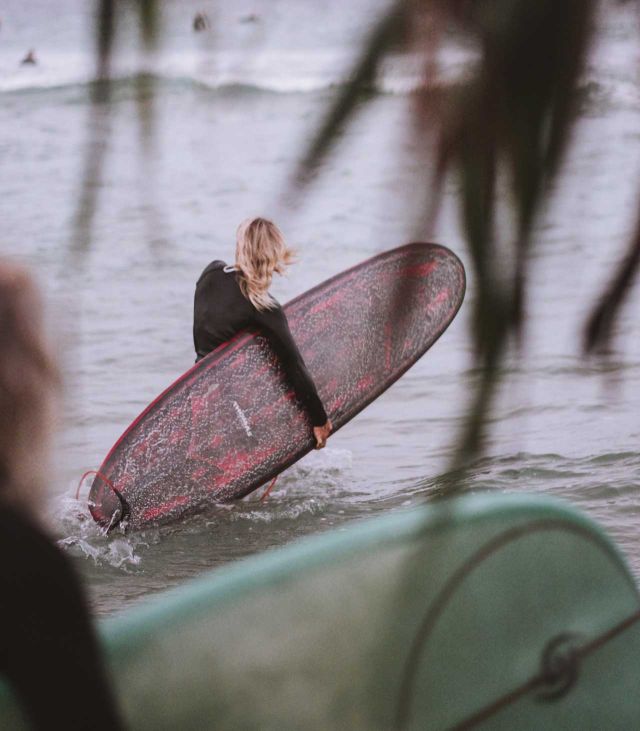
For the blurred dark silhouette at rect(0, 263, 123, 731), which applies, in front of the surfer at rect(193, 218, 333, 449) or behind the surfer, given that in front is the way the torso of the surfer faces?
behind

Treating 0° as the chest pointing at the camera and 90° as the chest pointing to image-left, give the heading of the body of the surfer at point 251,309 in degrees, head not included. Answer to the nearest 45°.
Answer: approximately 225°

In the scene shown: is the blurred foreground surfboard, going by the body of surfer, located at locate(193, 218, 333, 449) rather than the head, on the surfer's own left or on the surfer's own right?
on the surfer's own right
